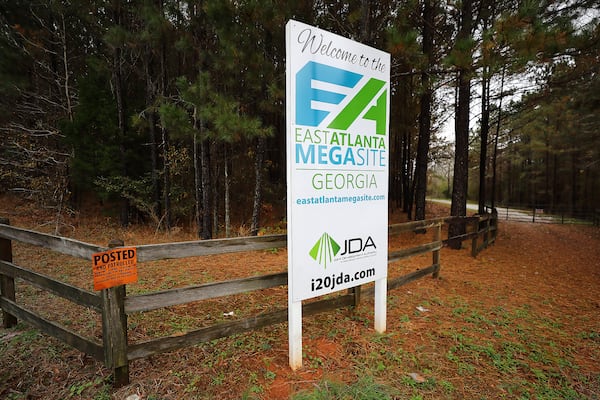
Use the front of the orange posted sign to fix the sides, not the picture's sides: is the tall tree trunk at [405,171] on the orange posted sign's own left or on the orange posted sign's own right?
on the orange posted sign's own left

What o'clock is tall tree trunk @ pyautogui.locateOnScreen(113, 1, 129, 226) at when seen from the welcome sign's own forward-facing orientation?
The tall tree trunk is roughly at 6 o'clock from the welcome sign.

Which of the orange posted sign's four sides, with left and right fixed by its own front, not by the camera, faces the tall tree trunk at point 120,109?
back

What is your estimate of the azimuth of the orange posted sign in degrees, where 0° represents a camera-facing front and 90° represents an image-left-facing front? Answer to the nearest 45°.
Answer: approximately 0°

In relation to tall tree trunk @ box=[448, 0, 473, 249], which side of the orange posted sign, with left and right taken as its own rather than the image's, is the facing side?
left

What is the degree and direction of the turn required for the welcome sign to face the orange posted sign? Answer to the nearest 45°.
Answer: approximately 90° to its right

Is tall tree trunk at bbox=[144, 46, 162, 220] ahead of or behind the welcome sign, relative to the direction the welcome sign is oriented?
behind

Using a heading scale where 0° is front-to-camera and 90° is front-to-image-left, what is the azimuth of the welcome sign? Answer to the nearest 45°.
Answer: approximately 315°
